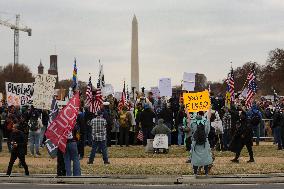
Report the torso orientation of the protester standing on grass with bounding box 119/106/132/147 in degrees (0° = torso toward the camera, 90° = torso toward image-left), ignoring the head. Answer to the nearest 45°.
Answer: approximately 180°

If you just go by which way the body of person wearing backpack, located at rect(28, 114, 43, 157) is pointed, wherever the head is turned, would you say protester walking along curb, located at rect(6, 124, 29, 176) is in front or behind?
behind

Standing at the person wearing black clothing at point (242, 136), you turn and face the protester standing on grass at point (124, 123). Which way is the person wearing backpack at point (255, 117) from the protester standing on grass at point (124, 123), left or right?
right

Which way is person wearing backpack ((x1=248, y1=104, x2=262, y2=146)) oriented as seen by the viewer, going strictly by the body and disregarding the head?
away from the camera

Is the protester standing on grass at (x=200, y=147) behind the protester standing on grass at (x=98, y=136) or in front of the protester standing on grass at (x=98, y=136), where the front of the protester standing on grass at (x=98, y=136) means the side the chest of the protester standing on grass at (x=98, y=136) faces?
behind

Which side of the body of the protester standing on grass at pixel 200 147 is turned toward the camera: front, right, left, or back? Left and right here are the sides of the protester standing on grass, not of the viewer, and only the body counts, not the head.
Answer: back

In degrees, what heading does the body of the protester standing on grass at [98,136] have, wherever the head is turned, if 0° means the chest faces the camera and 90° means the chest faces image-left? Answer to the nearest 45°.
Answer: approximately 180°

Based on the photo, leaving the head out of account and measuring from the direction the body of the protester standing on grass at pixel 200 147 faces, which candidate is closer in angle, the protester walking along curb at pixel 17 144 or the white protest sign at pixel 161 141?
the white protest sign

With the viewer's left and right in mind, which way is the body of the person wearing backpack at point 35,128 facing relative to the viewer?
facing away from the viewer

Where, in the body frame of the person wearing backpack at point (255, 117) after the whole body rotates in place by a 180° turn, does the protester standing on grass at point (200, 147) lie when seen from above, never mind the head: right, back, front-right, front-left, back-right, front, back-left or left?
front
